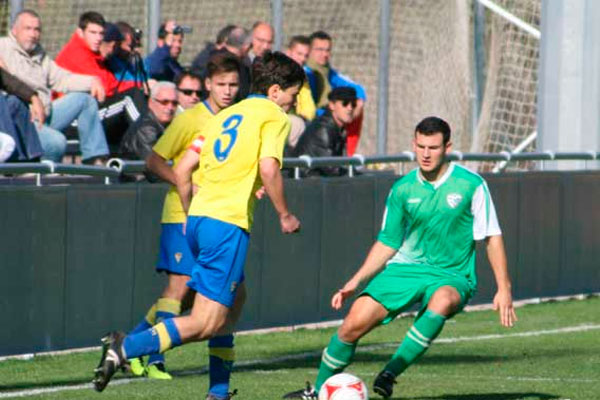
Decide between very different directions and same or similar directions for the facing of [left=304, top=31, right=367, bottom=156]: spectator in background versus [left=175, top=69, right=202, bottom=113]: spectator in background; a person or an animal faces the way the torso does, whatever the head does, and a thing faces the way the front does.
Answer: same or similar directions

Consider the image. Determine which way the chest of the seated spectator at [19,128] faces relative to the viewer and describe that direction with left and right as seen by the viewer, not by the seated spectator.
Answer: facing the viewer and to the right of the viewer

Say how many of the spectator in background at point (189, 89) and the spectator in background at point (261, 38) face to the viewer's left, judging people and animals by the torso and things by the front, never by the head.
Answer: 0

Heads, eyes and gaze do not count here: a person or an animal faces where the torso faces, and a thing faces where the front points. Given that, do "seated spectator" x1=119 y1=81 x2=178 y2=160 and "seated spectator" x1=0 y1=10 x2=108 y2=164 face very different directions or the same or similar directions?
same or similar directions

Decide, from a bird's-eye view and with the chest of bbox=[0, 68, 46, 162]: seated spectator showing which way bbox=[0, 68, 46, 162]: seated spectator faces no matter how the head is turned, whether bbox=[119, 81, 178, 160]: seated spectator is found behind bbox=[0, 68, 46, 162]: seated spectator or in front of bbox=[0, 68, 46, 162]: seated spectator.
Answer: in front

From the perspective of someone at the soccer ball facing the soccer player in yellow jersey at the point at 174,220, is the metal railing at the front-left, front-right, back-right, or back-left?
front-right

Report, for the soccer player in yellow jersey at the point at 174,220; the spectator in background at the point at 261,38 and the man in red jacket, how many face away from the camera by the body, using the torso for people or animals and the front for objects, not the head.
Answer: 0

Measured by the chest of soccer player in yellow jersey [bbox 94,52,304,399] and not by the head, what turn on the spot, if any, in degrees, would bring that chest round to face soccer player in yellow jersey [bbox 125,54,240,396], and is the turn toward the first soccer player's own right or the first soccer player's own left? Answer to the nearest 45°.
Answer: approximately 45° to the first soccer player's own left

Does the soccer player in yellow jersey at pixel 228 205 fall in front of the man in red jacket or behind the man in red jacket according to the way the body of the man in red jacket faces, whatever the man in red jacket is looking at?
in front

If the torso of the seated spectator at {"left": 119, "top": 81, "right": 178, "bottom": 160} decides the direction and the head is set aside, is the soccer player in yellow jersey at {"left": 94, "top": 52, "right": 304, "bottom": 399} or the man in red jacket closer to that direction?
the soccer player in yellow jersey

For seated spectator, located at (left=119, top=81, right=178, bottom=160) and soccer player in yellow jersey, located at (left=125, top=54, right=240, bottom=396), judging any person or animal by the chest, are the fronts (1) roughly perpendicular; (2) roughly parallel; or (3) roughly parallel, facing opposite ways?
roughly parallel

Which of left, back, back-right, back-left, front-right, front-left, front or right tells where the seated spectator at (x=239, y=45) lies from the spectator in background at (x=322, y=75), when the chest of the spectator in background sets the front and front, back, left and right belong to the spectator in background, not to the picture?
right
